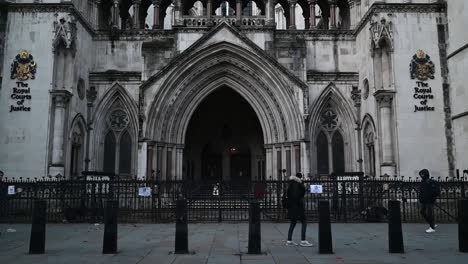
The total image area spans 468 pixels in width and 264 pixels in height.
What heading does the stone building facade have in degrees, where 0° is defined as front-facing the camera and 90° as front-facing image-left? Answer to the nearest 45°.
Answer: approximately 0°

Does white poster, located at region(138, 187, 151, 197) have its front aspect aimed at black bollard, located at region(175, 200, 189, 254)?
yes

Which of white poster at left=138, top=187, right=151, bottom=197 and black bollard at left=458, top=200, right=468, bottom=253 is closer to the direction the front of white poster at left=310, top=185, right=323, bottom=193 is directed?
the black bollard

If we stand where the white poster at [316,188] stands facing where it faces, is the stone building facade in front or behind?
behind

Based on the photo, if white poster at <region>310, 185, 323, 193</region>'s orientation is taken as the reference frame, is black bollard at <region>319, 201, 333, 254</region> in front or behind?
in front

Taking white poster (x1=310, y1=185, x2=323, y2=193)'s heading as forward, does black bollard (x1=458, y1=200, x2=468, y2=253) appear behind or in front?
in front

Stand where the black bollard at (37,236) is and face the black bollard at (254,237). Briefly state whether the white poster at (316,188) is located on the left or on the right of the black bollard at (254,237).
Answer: left
